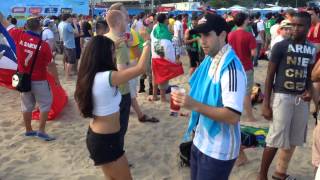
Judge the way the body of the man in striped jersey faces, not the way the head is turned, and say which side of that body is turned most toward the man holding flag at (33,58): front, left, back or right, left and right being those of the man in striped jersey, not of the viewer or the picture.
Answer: right

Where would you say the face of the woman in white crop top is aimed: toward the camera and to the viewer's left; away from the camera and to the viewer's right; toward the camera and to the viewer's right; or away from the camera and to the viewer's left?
away from the camera and to the viewer's right

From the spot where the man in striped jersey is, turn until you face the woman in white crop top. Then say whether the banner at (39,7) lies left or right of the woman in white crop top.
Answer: right

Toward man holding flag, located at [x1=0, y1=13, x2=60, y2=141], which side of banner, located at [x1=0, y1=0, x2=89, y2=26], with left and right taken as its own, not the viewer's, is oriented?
front

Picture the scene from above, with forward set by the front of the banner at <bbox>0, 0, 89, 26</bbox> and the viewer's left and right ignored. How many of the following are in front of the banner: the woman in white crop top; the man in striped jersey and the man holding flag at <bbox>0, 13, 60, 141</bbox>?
3

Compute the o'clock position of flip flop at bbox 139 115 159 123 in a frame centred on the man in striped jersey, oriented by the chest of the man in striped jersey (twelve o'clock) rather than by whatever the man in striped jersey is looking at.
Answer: The flip flop is roughly at 4 o'clock from the man in striped jersey.

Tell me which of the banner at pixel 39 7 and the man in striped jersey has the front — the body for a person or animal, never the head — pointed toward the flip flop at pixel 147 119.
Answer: the banner

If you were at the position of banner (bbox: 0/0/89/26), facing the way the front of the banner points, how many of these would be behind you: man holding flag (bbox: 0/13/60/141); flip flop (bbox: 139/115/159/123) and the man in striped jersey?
0

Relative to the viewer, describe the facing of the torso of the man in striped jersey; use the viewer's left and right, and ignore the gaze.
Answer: facing the viewer and to the left of the viewer

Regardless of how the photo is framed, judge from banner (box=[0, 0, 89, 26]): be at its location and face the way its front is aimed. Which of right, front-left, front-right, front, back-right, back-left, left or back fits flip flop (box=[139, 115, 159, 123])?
front

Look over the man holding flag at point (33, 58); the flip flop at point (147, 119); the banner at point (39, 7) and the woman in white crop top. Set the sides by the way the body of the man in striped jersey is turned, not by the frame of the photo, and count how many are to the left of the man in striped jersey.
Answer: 0

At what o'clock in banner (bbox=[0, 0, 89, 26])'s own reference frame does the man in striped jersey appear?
The man in striped jersey is roughly at 12 o'clock from the banner.

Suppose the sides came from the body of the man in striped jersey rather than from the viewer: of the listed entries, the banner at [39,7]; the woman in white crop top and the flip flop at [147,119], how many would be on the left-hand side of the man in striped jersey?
0

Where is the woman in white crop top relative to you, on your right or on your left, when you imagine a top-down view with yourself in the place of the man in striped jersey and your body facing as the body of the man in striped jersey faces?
on your right

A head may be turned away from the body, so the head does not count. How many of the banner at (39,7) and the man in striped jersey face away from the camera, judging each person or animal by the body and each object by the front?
0

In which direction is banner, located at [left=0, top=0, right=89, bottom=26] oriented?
toward the camera

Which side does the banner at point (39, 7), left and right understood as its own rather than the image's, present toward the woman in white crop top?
front
